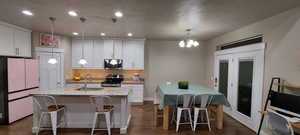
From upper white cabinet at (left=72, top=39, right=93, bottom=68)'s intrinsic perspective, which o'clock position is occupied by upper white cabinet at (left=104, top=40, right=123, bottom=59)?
upper white cabinet at (left=104, top=40, right=123, bottom=59) is roughly at 10 o'clock from upper white cabinet at (left=72, top=39, right=93, bottom=68).

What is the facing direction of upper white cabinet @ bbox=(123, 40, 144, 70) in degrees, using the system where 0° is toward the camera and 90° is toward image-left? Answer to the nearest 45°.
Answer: approximately 0°

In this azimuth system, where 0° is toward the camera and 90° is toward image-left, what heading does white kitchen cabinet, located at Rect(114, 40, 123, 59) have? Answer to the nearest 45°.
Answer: approximately 0°

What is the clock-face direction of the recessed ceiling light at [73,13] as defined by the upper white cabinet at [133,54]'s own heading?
The recessed ceiling light is roughly at 1 o'clock from the upper white cabinet.

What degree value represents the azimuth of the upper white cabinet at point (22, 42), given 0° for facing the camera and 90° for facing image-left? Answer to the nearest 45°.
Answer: approximately 315°

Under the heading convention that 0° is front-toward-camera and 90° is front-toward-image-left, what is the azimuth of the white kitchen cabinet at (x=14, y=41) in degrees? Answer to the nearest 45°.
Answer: approximately 315°

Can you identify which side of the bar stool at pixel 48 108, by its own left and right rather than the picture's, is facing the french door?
right

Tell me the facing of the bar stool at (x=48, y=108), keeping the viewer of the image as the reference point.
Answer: facing away from the viewer and to the right of the viewer
